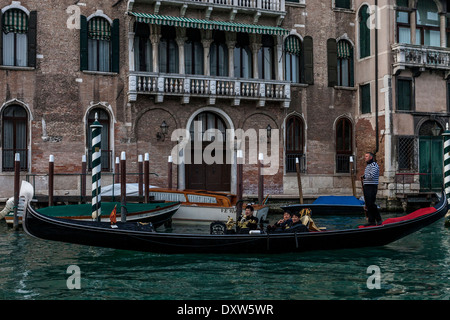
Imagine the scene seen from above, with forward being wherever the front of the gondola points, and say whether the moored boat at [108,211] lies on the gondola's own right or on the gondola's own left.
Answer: on the gondola's own right

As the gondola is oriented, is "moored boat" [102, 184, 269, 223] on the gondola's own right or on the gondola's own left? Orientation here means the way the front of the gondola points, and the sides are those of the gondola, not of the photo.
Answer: on the gondola's own right

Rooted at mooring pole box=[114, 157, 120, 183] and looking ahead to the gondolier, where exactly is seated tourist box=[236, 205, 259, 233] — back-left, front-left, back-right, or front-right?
front-right

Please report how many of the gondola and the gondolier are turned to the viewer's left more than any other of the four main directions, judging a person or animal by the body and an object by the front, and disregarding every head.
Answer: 2

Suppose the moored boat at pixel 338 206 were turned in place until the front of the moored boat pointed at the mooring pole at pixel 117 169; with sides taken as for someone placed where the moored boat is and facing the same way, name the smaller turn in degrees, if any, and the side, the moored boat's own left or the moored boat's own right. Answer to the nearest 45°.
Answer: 0° — it already faces it

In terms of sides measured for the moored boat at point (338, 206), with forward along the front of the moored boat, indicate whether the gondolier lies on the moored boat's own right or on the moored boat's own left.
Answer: on the moored boat's own left

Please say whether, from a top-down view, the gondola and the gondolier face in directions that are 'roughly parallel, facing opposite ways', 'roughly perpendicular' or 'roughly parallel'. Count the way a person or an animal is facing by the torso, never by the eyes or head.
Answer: roughly parallel

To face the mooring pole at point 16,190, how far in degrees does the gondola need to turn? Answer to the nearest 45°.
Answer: approximately 45° to its right

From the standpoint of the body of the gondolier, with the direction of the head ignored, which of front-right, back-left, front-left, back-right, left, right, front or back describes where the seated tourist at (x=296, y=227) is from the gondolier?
front-left

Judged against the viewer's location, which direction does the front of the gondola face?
facing to the left of the viewer

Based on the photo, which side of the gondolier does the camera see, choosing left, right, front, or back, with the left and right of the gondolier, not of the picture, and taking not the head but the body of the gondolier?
left

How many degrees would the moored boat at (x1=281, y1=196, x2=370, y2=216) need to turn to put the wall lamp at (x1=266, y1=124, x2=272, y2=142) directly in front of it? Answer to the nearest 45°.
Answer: approximately 45° to its right

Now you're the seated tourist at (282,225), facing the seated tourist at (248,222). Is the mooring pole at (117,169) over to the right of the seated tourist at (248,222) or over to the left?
right

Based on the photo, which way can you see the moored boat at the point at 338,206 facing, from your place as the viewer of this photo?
facing to the left of the viewer

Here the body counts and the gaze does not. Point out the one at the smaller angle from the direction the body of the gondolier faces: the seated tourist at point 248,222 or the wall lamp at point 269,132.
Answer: the seated tourist

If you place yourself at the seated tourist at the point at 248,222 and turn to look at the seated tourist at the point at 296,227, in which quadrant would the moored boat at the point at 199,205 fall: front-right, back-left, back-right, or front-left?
back-left
